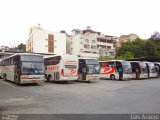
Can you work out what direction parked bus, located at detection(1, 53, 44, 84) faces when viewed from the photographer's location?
facing the viewer and to the right of the viewer

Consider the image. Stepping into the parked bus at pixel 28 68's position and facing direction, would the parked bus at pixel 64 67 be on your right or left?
on your left

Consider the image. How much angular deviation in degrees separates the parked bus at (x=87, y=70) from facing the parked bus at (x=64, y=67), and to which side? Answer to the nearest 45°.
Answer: approximately 90° to its right

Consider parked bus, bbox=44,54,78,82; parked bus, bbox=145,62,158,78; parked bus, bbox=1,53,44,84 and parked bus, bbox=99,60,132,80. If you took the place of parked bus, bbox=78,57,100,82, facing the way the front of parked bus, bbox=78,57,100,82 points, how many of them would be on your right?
2

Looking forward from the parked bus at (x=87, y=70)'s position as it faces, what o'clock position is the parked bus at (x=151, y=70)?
the parked bus at (x=151, y=70) is roughly at 9 o'clock from the parked bus at (x=87, y=70).

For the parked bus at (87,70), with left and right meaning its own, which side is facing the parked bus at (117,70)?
left

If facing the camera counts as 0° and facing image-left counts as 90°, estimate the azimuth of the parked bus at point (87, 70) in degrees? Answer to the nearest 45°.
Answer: approximately 315°

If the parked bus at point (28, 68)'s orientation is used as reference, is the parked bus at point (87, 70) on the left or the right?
on its left

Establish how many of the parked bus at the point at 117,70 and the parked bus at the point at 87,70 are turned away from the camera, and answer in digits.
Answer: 0

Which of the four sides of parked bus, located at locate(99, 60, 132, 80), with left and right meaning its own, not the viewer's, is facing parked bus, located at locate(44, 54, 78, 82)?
right
